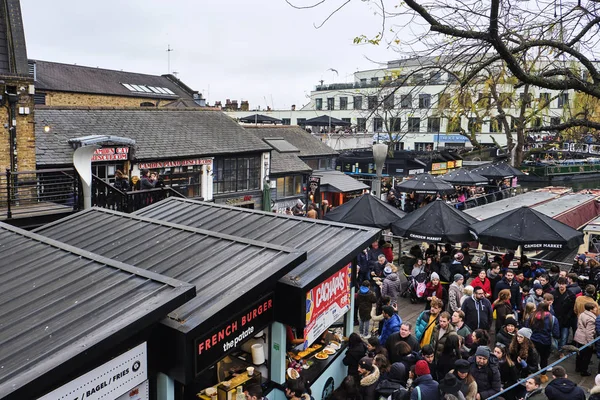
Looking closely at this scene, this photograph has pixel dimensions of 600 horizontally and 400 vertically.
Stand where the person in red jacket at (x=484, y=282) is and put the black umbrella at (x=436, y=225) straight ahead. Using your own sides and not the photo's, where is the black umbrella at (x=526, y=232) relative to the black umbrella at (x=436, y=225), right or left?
right

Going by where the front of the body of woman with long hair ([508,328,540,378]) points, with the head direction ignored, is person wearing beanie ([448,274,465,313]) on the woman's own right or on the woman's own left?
on the woman's own right

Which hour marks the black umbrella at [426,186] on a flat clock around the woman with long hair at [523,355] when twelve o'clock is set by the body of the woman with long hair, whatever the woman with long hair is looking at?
The black umbrella is roughly at 4 o'clock from the woman with long hair.

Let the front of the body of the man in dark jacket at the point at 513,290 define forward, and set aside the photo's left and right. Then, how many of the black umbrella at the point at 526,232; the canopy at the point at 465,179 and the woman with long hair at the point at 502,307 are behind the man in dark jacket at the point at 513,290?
2

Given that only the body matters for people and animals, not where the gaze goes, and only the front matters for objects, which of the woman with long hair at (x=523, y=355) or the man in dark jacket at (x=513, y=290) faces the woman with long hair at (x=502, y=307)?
the man in dark jacket

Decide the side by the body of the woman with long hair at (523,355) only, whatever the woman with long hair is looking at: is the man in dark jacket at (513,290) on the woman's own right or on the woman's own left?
on the woman's own right

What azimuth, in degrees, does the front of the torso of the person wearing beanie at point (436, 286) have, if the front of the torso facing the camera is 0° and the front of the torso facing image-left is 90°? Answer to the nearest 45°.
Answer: approximately 0°

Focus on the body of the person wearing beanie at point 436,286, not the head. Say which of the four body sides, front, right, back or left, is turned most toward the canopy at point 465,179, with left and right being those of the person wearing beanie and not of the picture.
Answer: back

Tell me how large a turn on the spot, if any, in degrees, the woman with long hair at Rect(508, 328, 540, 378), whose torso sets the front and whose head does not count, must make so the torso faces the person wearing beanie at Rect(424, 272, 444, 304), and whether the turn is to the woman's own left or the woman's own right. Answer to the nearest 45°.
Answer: approximately 90° to the woman's own right

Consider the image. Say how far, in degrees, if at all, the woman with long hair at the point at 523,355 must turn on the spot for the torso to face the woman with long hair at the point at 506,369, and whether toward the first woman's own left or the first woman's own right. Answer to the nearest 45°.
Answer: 0° — they already face them

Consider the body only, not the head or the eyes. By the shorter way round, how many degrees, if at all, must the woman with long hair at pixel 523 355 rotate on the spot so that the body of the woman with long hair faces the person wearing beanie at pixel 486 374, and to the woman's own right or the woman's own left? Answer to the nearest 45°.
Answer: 0° — they already face them
